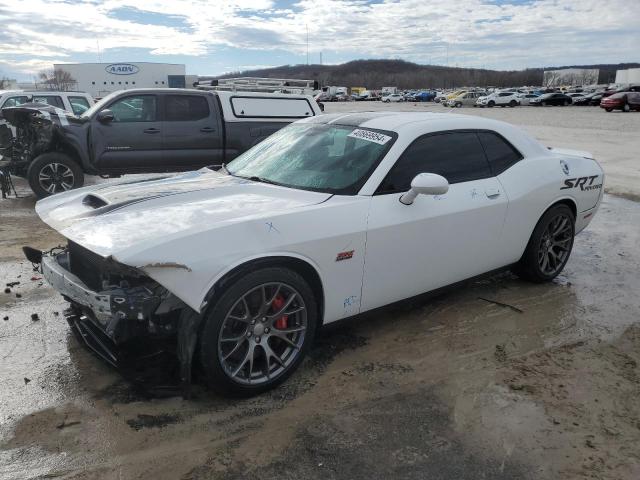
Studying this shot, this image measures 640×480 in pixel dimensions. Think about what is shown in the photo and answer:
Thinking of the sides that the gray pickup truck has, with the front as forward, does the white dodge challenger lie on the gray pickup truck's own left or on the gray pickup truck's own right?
on the gray pickup truck's own left

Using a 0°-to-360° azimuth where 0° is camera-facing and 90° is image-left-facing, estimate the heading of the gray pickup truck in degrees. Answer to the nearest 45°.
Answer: approximately 90°

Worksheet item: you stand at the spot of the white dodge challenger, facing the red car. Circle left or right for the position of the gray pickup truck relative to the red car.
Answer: left

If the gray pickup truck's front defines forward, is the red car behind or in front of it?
behind

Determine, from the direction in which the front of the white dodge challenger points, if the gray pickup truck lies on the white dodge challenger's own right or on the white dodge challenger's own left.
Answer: on the white dodge challenger's own right

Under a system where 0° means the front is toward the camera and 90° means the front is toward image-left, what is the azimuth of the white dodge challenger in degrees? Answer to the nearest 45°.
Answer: approximately 45°
